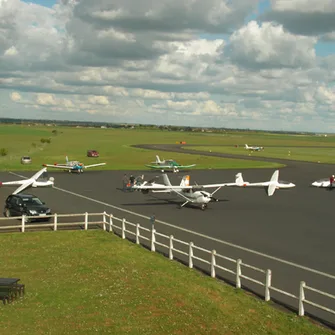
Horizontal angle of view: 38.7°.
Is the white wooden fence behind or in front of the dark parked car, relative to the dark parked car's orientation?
in front

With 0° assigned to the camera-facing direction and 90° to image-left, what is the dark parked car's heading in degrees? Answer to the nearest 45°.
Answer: approximately 315°
